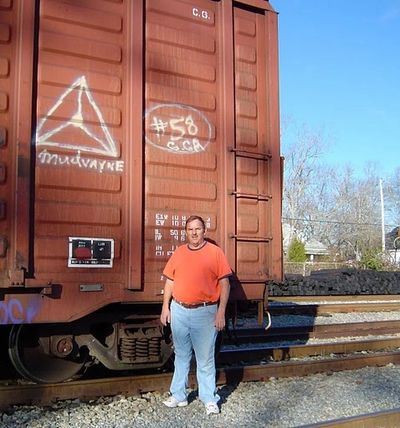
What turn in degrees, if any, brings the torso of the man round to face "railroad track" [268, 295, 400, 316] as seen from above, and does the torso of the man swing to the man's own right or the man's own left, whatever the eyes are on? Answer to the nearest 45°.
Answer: approximately 180°

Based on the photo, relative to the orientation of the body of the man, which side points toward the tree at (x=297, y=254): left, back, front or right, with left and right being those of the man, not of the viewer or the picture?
back

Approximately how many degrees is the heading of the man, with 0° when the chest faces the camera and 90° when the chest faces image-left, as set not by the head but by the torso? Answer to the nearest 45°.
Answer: approximately 0°

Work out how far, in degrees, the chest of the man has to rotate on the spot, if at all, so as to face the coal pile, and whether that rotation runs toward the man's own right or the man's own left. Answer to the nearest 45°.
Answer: approximately 180°
